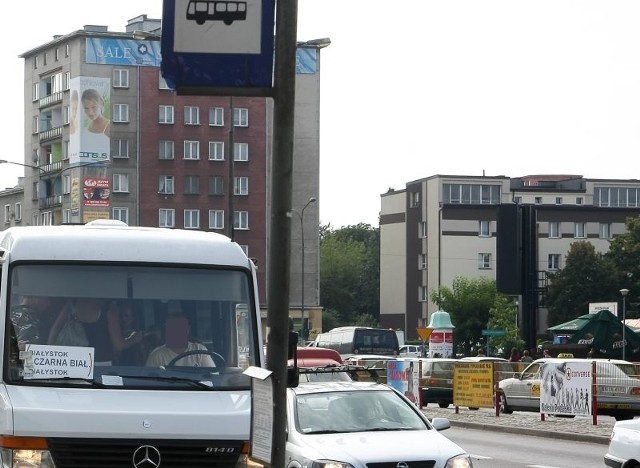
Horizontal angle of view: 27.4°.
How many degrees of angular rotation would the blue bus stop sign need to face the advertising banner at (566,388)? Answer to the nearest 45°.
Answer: approximately 180°

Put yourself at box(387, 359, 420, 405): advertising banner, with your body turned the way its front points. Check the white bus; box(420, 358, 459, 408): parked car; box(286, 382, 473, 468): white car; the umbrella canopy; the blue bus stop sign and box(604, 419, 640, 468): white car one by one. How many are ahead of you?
4

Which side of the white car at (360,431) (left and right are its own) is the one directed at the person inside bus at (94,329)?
right

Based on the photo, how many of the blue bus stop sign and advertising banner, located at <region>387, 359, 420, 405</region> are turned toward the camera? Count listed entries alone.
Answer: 2

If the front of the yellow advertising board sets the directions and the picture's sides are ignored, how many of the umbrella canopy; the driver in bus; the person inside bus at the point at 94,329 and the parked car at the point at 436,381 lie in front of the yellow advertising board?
2

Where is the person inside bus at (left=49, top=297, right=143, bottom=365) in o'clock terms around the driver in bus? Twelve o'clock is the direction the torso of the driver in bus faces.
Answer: The person inside bus is roughly at 3 o'clock from the driver in bus.

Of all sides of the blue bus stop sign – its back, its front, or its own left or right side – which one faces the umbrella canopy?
back
